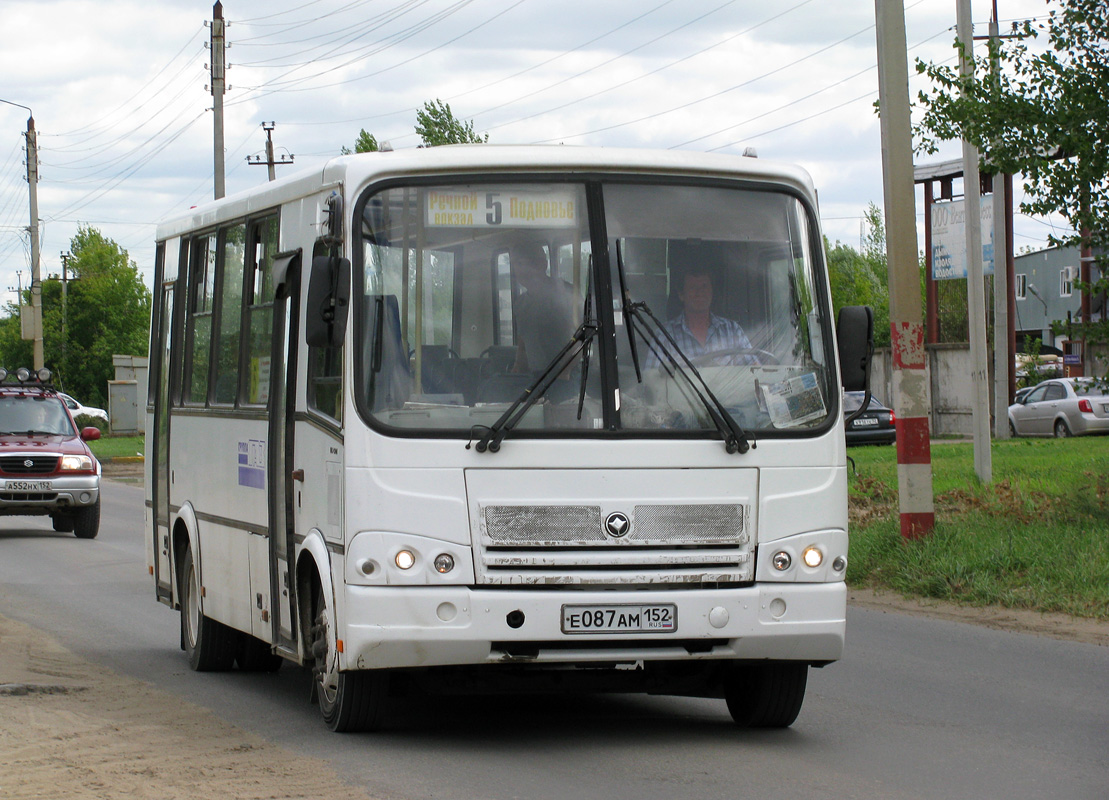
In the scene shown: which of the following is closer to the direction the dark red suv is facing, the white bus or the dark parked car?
the white bus

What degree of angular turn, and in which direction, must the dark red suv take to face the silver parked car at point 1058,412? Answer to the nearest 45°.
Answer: approximately 90° to its left

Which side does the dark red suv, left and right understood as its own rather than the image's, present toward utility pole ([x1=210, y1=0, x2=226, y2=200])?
back

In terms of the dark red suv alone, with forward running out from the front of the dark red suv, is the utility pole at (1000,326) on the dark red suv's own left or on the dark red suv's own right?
on the dark red suv's own left

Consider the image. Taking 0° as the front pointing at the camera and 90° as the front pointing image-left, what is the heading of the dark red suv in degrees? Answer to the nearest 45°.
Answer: approximately 0°

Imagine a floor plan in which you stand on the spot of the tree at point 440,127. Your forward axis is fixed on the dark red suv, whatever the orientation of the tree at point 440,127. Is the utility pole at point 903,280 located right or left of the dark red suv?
left
